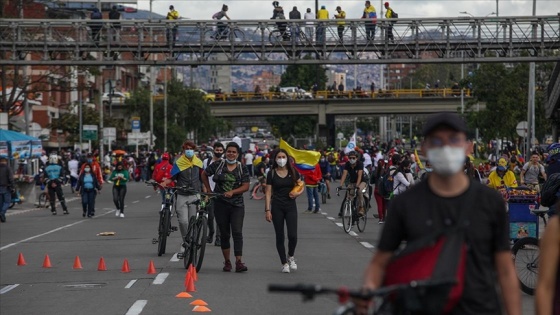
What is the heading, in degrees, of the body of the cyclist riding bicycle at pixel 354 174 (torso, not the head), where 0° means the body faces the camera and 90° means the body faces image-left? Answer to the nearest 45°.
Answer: approximately 45°

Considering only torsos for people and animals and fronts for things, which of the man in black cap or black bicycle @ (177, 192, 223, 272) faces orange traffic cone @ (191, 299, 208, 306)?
the black bicycle

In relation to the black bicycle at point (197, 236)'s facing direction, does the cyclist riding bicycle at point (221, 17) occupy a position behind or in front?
behind

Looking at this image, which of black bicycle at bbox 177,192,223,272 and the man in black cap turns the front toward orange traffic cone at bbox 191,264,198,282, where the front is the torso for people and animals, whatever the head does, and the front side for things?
the black bicycle

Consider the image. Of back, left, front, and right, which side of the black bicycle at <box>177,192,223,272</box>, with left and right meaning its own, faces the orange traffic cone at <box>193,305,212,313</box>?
front

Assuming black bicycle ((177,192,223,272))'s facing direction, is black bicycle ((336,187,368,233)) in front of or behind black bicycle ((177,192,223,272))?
behind

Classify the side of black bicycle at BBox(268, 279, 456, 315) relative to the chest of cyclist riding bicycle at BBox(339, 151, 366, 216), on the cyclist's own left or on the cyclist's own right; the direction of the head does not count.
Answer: on the cyclist's own left

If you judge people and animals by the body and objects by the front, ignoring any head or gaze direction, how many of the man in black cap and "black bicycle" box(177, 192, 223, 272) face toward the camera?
2

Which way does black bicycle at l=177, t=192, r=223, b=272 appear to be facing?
toward the camera
